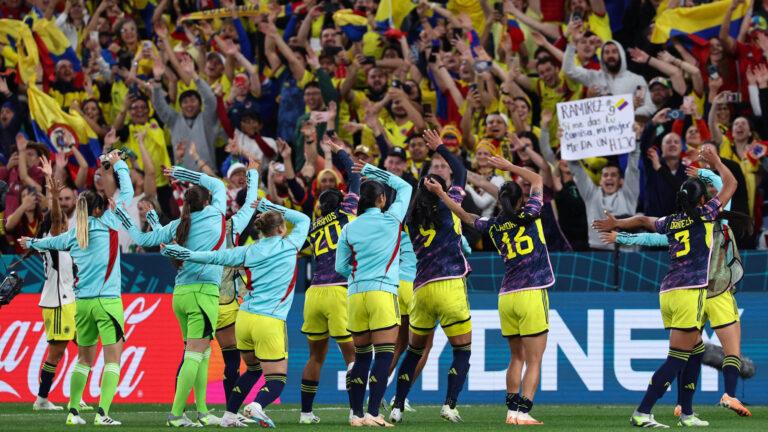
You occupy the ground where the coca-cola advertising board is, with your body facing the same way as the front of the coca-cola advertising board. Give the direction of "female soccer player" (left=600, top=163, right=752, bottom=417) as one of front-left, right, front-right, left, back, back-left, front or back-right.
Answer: front-left

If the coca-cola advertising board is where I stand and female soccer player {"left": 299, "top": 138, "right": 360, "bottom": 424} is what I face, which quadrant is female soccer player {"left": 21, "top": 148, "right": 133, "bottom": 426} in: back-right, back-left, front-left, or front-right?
front-right

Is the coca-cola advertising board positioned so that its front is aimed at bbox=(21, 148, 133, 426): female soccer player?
yes

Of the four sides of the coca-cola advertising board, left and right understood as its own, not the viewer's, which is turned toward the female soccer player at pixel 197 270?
front

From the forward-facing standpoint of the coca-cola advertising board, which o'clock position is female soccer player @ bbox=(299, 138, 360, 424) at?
The female soccer player is roughly at 11 o'clock from the coca-cola advertising board.

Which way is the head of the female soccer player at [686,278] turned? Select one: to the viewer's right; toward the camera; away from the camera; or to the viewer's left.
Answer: away from the camera

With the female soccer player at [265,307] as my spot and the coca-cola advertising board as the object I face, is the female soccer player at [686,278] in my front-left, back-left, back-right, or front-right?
back-right

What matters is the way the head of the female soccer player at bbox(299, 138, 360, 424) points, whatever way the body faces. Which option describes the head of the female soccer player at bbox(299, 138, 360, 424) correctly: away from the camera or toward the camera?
away from the camera

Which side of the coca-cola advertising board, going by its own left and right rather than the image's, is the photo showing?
front

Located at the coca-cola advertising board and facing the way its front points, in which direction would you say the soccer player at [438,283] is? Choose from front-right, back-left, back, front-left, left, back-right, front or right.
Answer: front-left

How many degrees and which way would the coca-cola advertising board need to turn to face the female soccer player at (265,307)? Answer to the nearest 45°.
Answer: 0° — it already faces them

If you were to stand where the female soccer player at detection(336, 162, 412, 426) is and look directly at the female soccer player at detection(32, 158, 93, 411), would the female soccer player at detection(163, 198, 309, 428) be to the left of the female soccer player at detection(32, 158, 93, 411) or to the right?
left

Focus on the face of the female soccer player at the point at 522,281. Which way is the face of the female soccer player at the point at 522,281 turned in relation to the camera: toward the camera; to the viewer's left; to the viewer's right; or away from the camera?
away from the camera

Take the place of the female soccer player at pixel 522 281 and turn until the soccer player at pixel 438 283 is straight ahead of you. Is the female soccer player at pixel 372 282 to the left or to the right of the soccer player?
left
